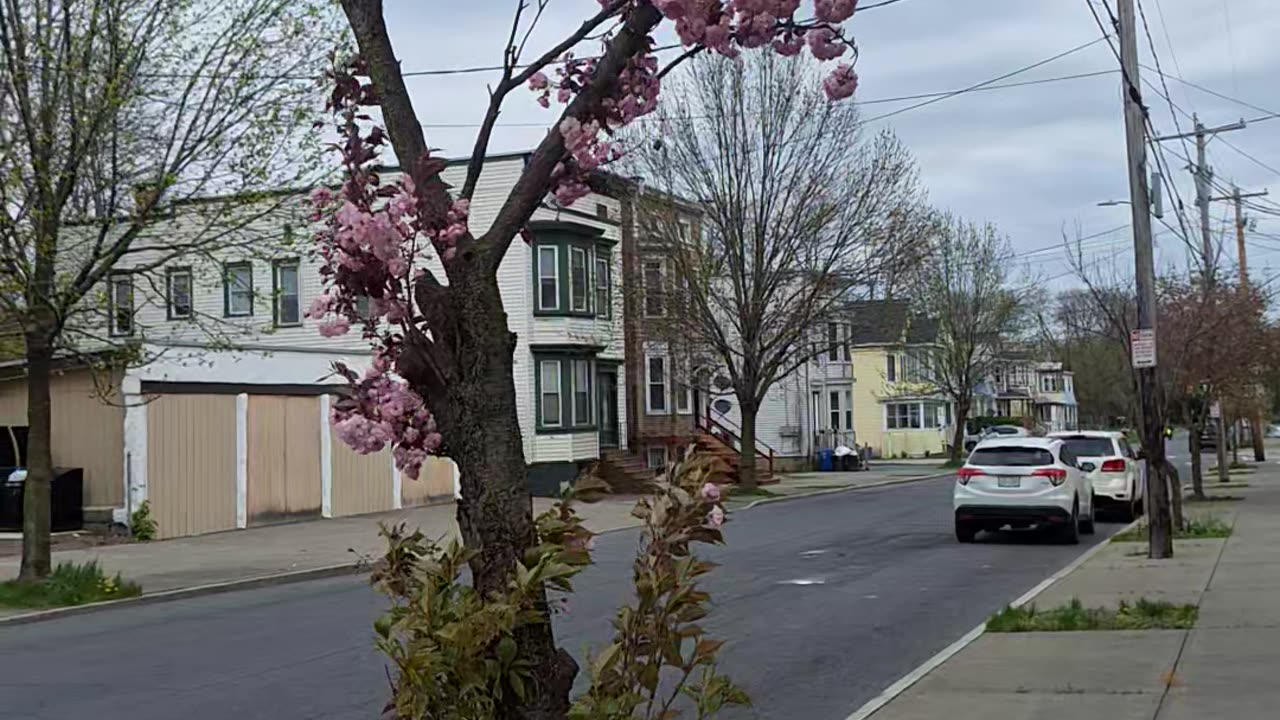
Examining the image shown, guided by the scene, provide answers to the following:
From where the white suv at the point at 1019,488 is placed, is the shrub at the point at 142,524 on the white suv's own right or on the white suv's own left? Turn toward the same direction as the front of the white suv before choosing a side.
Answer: on the white suv's own left

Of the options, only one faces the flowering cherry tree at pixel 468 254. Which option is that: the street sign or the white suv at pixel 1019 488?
the street sign

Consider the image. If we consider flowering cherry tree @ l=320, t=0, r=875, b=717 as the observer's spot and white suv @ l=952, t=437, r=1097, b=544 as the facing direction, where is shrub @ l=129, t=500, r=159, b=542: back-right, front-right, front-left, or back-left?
front-left

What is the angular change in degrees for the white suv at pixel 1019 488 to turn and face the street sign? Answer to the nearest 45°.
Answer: approximately 180°

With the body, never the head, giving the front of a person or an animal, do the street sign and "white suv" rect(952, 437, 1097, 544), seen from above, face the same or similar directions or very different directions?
very different directions

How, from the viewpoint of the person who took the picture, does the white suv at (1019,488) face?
facing away from the viewer

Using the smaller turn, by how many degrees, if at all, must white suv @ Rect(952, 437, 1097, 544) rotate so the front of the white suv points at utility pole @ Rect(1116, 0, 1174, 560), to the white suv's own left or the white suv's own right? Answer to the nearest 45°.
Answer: approximately 135° to the white suv's own right

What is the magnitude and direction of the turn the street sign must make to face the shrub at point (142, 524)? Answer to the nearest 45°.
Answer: approximately 90° to its right

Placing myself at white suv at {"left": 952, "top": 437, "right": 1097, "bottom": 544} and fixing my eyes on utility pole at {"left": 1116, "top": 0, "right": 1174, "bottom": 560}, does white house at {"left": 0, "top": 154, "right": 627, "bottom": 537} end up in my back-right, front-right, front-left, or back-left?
back-right

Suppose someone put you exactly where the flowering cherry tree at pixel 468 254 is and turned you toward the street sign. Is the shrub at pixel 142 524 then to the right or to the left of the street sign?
left

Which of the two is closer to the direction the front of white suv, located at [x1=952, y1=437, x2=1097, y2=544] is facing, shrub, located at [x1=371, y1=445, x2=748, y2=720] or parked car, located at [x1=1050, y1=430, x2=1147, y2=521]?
the parked car

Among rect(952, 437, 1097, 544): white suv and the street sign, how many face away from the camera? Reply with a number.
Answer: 1

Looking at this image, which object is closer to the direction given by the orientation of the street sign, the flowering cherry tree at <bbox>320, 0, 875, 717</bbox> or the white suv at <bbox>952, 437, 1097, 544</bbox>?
the flowering cherry tree

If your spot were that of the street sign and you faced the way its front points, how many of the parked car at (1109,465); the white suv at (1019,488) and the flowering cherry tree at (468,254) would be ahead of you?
1

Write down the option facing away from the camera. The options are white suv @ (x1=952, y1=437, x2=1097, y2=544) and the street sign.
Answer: the white suv

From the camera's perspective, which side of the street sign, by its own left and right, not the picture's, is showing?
front

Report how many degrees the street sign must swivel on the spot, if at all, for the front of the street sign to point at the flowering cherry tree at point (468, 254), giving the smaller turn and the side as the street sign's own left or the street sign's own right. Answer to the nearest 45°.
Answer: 0° — it already faces it
